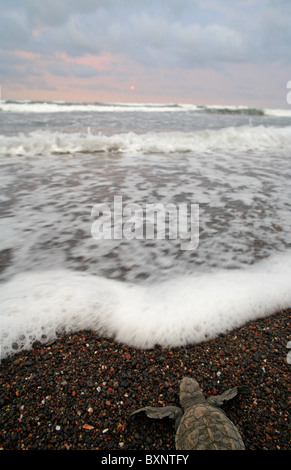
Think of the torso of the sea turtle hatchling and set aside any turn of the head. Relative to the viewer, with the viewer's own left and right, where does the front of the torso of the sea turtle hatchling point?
facing away from the viewer
